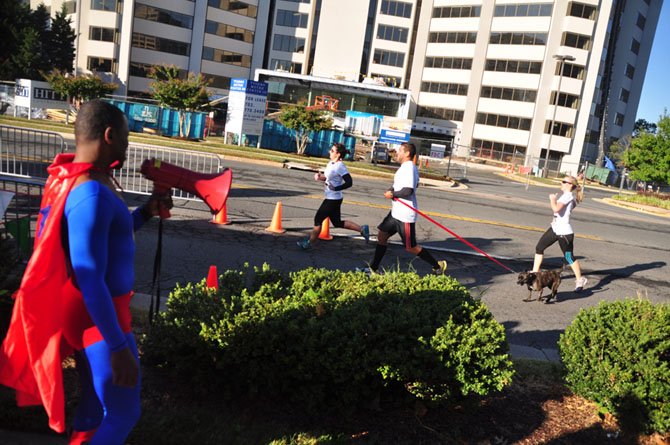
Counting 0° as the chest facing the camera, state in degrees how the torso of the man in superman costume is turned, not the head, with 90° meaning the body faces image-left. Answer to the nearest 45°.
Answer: approximately 270°

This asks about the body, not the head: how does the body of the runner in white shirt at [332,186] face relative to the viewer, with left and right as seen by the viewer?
facing to the left of the viewer

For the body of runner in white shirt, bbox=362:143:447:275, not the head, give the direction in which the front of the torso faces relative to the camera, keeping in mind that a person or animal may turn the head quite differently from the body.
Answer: to the viewer's left

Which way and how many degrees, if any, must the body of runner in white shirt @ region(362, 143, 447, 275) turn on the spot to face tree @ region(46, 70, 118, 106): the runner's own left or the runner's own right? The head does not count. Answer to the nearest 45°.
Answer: approximately 45° to the runner's own right

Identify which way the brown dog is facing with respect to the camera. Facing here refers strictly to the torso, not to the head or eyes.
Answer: to the viewer's left

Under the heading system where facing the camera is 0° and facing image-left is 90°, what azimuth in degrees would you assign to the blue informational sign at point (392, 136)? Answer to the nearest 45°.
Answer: approximately 0°

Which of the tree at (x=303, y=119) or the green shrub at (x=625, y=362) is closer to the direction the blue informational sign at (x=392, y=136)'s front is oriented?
the green shrub
